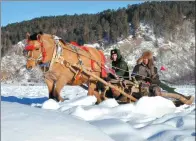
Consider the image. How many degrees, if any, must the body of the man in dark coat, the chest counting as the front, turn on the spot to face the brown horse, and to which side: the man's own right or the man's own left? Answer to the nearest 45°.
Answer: approximately 45° to the man's own right

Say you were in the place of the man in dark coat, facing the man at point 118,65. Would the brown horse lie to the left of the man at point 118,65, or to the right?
left

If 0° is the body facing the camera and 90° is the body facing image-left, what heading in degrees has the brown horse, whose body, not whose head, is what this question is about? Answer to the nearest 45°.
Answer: approximately 45°

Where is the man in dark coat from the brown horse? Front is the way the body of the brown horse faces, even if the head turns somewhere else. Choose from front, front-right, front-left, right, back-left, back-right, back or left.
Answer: back-left

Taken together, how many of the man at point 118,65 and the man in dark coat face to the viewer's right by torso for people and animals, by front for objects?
0

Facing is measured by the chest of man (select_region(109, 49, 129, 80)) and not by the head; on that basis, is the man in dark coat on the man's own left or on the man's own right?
on the man's own left

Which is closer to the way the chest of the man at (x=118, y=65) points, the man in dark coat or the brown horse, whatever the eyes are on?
the brown horse
